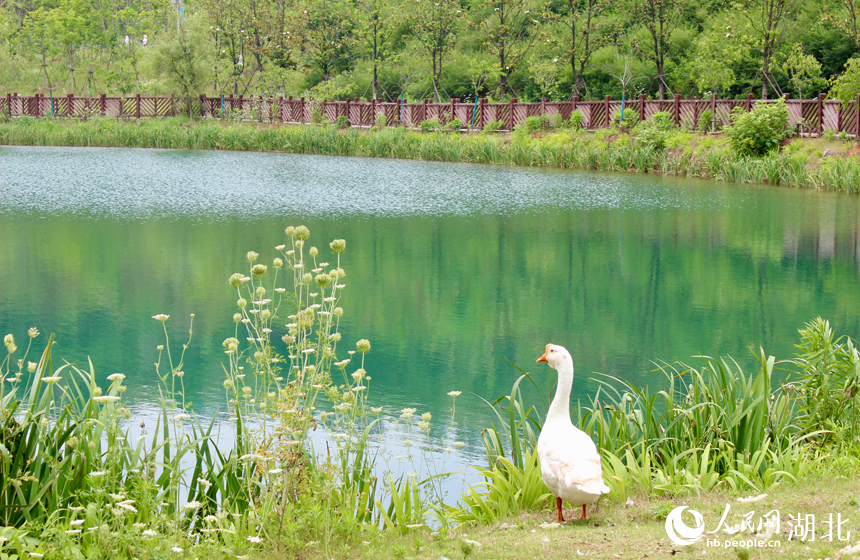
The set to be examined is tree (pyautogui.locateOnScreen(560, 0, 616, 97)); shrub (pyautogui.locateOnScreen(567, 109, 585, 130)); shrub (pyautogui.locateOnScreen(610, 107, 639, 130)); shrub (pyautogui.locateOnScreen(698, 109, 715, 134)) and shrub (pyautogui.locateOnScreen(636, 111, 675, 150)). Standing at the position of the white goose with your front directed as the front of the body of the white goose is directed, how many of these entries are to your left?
0

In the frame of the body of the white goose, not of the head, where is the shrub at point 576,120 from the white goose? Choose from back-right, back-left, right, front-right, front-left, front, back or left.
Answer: front-right

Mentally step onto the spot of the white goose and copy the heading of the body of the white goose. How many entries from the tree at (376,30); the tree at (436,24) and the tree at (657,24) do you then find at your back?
0

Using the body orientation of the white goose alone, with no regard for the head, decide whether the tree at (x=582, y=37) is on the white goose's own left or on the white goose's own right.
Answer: on the white goose's own right

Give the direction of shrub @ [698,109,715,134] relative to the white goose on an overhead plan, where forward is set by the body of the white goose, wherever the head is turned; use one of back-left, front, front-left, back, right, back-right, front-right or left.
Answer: front-right

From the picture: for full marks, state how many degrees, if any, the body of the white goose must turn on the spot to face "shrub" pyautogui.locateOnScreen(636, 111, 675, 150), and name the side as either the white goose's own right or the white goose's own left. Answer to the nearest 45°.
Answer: approximately 45° to the white goose's own right

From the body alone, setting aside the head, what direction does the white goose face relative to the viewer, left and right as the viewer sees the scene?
facing away from the viewer and to the left of the viewer

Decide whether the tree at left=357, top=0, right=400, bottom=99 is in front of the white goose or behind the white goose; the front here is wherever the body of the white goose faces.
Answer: in front

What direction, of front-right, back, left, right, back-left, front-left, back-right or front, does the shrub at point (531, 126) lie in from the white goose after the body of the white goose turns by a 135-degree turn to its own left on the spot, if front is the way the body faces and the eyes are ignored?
back

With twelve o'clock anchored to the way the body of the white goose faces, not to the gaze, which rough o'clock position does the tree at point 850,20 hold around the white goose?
The tree is roughly at 2 o'clock from the white goose.

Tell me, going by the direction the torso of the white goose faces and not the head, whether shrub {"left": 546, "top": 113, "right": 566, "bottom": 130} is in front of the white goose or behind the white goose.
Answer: in front

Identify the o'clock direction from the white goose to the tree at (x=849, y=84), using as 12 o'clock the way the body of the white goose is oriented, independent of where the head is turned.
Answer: The tree is roughly at 2 o'clock from the white goose.

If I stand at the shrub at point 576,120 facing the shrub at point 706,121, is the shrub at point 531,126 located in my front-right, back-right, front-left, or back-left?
back-right

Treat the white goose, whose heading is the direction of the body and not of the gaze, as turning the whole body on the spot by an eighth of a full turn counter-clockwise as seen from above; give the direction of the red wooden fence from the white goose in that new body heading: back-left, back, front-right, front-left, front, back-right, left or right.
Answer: right

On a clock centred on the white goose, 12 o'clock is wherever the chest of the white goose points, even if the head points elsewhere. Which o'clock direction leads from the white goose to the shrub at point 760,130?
The shrub is roughly at 2 o'clock from the white goose.
